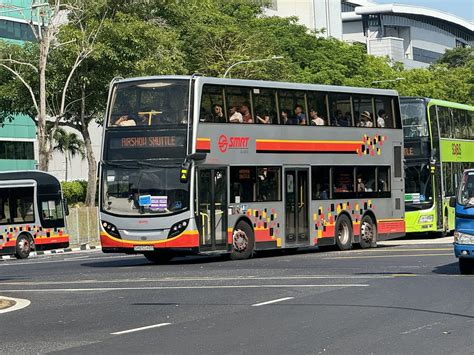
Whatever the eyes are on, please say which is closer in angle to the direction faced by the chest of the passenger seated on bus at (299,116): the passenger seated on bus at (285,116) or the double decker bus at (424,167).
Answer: the passenger seated on bus

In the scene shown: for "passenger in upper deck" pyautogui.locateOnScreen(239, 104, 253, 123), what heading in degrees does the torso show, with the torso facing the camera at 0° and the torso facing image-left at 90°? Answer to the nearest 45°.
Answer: approximately 45°

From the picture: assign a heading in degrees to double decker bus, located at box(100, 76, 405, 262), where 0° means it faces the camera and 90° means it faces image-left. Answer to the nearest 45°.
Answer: approximately 45°

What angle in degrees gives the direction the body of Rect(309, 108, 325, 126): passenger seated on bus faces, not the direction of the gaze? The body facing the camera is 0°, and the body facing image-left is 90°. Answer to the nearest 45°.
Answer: approximately 45°

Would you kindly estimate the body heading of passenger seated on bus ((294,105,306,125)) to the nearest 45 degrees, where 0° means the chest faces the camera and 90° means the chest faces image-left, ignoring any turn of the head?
approximately 45°

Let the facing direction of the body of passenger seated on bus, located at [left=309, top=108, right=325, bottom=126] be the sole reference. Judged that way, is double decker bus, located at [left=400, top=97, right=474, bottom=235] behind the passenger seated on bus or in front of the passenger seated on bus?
behind

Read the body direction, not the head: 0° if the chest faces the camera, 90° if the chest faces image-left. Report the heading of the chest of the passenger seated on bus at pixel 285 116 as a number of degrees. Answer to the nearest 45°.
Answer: approximately 45°
